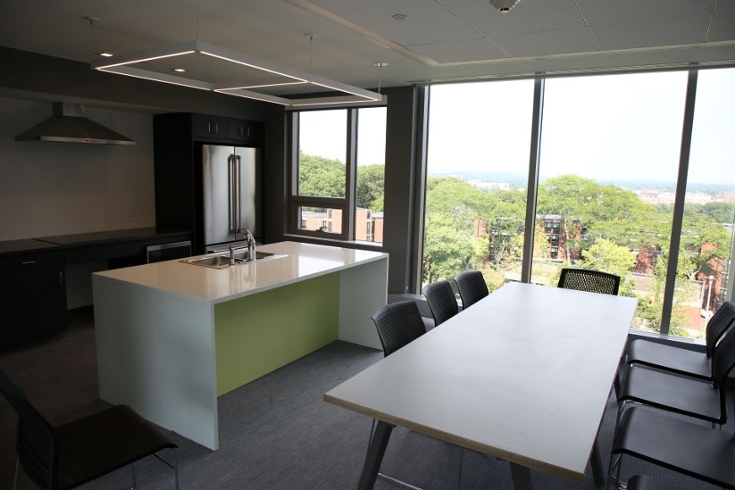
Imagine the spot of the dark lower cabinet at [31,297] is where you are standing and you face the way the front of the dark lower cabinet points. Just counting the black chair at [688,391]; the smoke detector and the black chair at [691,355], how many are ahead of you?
3

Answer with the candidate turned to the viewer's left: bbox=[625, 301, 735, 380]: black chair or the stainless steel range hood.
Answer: the black chair

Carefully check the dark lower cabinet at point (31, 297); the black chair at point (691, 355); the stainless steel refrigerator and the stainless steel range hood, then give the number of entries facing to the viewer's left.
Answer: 1

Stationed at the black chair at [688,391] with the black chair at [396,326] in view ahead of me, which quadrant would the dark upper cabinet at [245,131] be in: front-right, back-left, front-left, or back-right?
front-right

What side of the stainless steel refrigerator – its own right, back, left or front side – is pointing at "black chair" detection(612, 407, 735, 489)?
front

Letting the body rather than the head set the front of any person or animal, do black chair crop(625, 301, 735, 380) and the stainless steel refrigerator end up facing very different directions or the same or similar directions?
very different directions

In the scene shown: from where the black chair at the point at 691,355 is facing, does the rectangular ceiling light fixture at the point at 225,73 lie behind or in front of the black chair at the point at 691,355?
in front

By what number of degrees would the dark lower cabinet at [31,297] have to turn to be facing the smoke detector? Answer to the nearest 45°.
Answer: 0° — it already faces it

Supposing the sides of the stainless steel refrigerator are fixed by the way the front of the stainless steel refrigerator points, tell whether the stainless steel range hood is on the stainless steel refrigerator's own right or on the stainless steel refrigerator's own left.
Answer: on the stainless steel refrigerator's own right

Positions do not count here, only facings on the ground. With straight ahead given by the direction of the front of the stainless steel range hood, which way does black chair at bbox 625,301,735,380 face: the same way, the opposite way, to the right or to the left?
the opposite way

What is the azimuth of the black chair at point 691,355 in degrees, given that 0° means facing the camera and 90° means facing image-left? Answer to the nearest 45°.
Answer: approximately 90°

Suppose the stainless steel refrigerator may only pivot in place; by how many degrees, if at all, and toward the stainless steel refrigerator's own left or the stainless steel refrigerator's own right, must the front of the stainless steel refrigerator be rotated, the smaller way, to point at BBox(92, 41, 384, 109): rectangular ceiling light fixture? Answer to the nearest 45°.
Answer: approximately 45° to the stainless steel refrigerator's own right

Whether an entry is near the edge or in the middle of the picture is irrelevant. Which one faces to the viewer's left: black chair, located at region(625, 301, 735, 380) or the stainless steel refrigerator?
the black chair

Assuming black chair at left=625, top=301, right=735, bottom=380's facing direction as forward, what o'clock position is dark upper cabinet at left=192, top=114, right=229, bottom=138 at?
The dark upper cabinet is roughly at 12 o'clock from the black chair.

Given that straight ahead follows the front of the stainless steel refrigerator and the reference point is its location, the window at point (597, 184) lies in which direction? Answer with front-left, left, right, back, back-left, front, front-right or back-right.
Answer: front

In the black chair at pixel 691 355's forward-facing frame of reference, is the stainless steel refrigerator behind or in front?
in front
